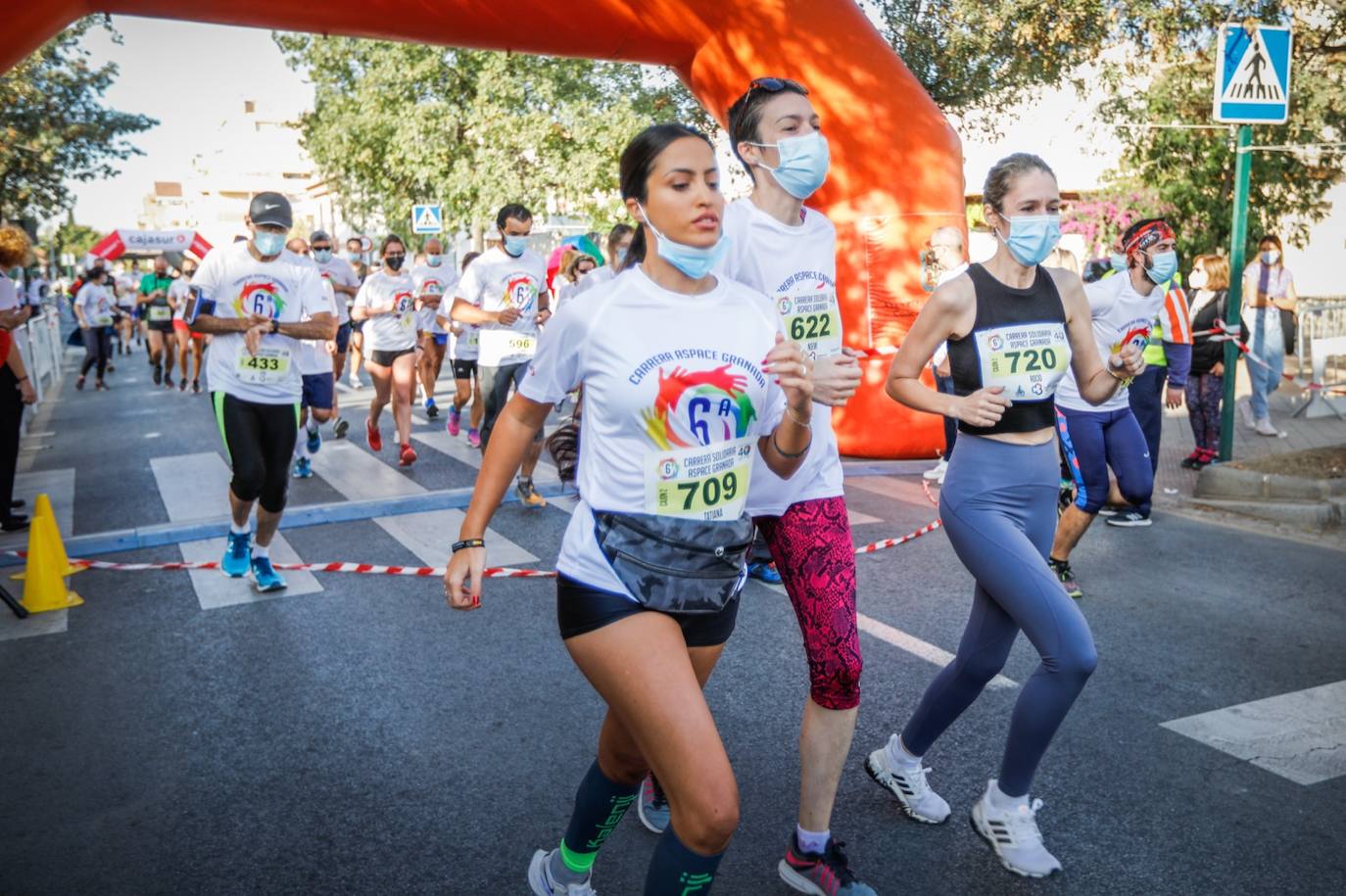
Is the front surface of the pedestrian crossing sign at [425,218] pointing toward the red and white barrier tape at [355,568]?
yes

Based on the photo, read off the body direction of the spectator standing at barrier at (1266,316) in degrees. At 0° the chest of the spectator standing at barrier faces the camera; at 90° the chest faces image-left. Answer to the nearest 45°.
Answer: approximately 0°

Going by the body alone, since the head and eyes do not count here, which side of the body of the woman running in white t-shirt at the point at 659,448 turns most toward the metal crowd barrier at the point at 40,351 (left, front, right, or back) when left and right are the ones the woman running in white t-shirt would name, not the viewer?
back

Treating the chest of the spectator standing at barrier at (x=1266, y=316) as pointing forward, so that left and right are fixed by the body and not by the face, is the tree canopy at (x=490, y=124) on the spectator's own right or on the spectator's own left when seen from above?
on the spectator's own right

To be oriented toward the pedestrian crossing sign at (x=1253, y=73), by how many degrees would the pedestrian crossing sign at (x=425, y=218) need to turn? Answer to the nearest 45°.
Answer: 0° — it already faces it

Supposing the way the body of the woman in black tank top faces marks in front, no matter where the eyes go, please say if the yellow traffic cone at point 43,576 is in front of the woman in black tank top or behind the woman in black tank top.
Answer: behind

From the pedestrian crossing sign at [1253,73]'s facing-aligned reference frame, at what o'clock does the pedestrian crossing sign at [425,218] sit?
the pedestrian crossing sign at [425,218] is roughly at 4 o'clock from the pedestrian crossing sign at [1253,73].

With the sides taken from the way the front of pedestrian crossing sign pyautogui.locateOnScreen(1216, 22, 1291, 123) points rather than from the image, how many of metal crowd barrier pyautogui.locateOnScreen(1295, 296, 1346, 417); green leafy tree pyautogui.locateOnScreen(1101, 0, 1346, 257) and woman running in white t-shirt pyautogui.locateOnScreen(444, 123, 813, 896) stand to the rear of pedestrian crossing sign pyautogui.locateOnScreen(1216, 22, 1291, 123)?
2

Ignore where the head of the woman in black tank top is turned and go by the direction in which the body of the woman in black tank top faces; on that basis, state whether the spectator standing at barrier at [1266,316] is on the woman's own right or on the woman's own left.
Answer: on the woman's own left
